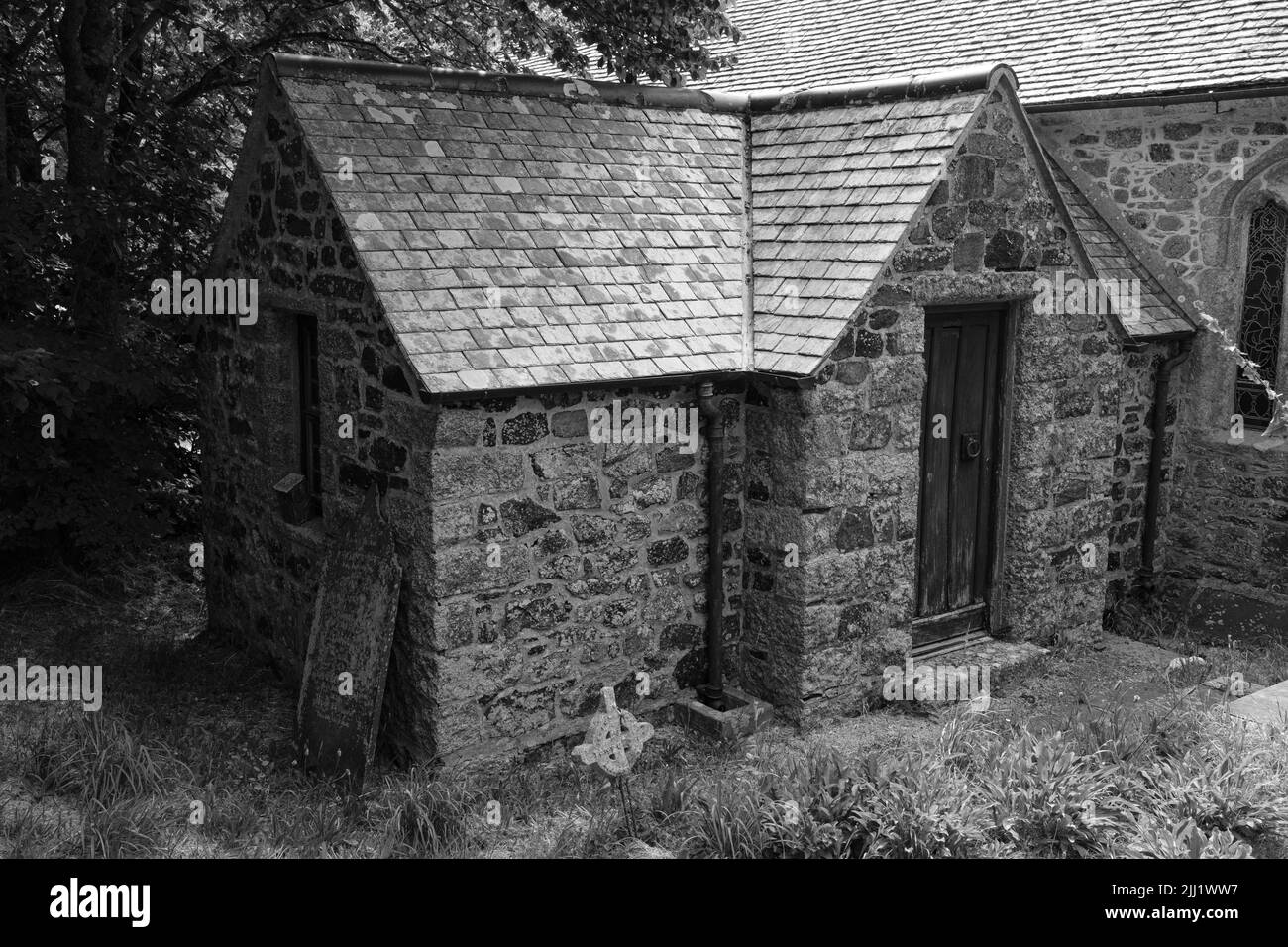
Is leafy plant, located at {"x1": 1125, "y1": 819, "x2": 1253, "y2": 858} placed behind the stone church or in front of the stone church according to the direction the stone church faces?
in front

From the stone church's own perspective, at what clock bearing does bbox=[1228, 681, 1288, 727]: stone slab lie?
The stone slab is roughly at 11 o'clock from the stone church.

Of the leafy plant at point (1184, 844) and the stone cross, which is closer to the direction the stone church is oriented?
the leafy plant

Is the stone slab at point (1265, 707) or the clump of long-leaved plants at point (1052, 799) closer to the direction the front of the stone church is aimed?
the clump of long-leaved plants

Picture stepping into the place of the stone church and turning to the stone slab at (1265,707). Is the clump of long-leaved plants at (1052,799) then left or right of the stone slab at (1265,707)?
right

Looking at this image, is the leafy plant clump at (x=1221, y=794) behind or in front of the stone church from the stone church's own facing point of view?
in front

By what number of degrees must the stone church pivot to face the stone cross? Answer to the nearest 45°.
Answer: approximately 45° to its right

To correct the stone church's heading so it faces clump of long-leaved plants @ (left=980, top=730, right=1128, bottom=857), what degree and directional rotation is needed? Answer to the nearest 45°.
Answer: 0° — it already faces it

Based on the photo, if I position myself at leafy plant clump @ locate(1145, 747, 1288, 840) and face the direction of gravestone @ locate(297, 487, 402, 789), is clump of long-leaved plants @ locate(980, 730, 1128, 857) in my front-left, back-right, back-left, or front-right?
front-left

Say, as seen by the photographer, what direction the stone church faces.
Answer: facing the viewer and to the right of the viewer
